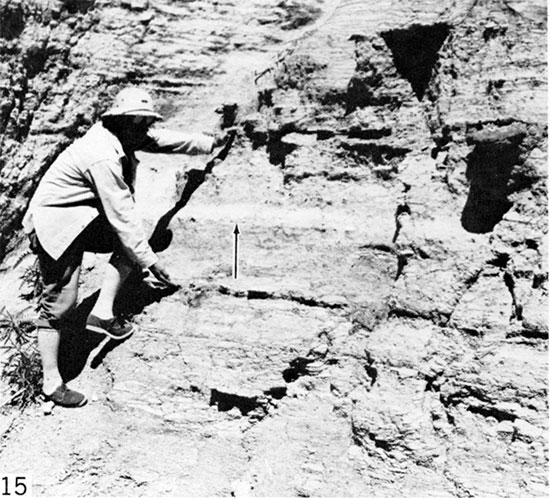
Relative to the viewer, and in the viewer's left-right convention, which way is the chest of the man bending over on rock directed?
facing to the right of the viewer
